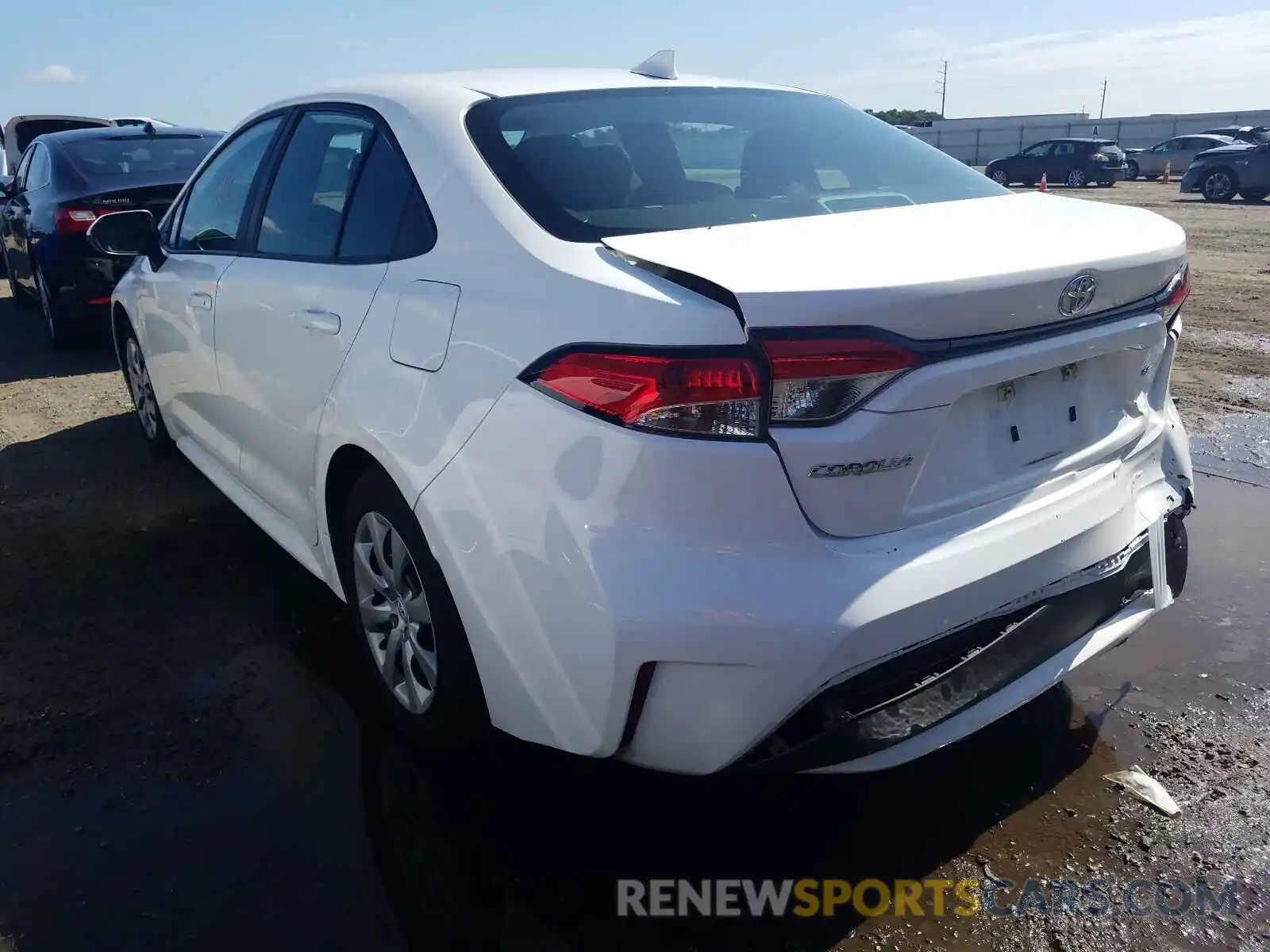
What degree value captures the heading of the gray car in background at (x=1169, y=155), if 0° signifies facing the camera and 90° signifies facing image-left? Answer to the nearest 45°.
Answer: approximately 90°

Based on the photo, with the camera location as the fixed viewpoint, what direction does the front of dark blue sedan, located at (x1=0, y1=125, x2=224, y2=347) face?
facing away from the viewer

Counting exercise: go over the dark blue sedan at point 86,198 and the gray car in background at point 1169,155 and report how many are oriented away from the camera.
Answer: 1

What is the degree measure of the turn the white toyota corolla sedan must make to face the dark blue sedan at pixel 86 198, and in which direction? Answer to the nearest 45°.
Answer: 0° — it already faces it

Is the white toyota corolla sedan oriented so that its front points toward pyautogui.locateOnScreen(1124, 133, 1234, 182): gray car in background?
no

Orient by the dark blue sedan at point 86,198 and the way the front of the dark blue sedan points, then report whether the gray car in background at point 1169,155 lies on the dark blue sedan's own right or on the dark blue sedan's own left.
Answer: on the dark blue sedan's own right

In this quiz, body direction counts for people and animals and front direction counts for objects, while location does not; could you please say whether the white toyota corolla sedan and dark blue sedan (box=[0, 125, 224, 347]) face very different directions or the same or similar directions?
same or similar directions

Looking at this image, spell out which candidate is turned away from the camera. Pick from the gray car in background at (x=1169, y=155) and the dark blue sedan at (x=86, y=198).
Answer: the dark blue sedan

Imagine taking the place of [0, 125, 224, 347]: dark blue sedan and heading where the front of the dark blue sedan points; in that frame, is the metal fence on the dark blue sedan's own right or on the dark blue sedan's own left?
on the dark blue sedan's own right

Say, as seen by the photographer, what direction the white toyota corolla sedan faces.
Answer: facing away from the viewer and to the left of the viewer
